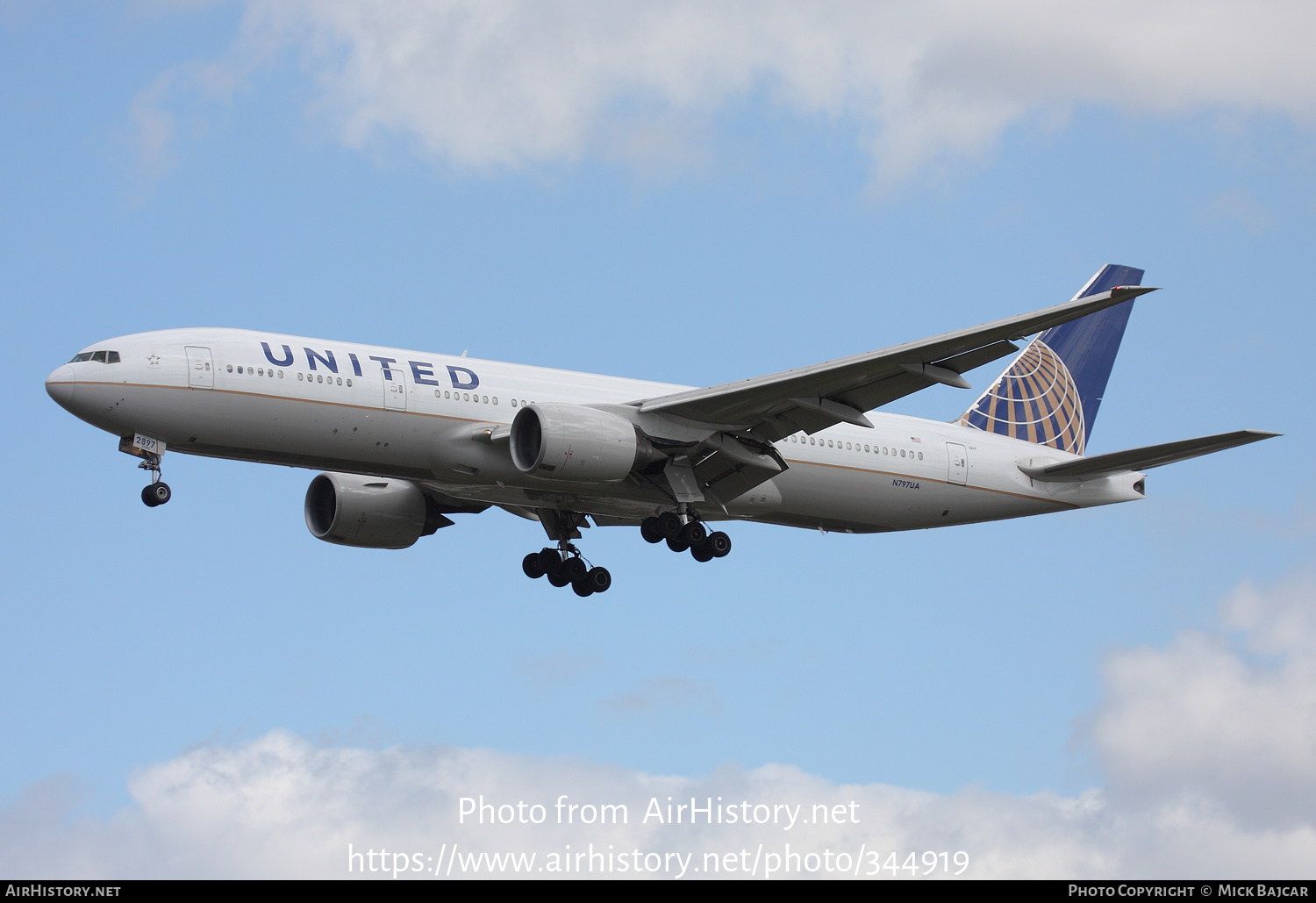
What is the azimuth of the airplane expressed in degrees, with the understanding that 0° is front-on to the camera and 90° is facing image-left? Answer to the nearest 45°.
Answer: approximately 45°
